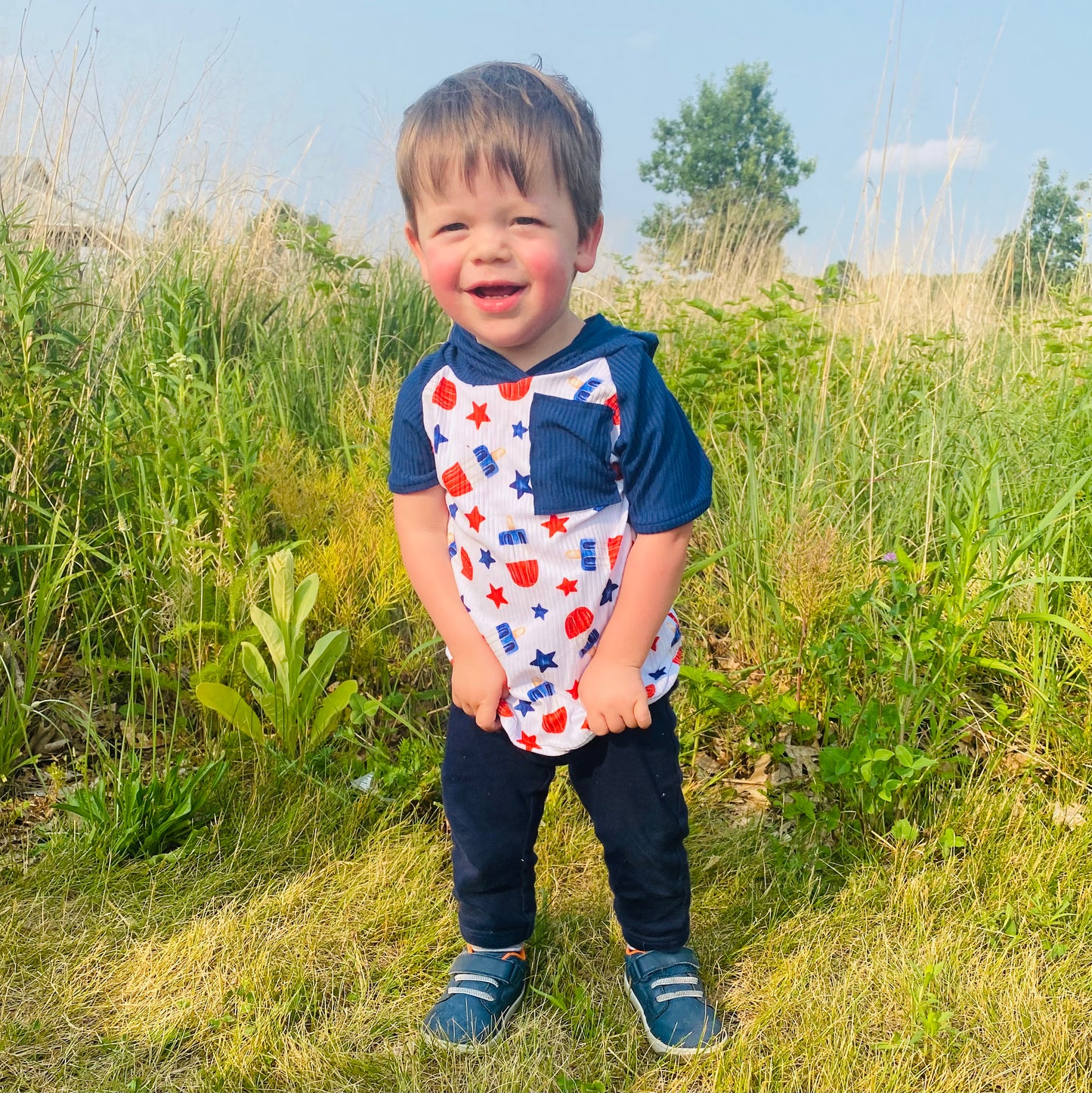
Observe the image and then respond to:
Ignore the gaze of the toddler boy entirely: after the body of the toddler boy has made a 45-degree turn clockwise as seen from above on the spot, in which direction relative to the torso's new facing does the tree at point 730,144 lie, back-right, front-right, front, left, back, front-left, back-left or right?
back-right

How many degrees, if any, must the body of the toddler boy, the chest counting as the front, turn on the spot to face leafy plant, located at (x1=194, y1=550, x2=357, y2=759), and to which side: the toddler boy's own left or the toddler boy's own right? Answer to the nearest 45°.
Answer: approximately 135° to the toddler boy's own right

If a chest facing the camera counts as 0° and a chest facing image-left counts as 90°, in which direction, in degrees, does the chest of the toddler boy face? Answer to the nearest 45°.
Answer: approximately 0°

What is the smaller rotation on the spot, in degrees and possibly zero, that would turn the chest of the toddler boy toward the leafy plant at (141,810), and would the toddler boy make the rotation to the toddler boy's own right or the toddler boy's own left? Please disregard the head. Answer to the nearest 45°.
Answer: approximately 135° to the toddler boy's own right

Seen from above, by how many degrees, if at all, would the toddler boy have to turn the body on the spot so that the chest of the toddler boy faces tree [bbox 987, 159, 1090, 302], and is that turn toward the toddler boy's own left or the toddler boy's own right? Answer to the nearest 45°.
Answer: approximately 135° to the toddler boy's own left
